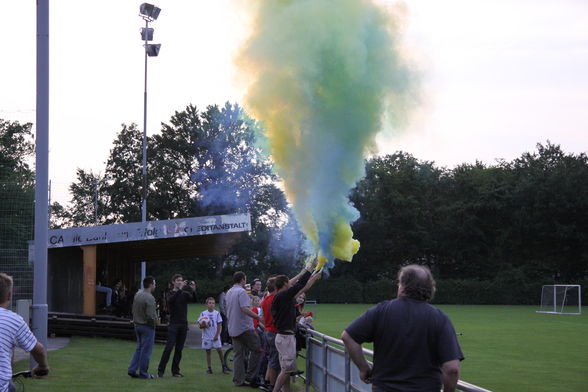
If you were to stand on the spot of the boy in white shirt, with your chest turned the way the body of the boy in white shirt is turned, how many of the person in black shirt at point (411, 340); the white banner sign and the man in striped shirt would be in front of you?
2

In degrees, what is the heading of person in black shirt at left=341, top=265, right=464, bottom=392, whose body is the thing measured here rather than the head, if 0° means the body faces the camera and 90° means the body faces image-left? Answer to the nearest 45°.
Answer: approximately 180°

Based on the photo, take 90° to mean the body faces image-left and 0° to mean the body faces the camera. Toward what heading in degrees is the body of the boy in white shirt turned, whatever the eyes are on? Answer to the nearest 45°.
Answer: approximately 0°

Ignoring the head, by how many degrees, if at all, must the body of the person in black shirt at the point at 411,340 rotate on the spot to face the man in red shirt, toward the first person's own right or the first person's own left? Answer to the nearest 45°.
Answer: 0° — they already face them

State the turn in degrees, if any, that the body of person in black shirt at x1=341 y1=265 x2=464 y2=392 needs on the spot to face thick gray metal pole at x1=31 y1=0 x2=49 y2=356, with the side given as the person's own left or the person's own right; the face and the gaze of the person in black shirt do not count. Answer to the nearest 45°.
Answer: approximately 45° to the person's own left

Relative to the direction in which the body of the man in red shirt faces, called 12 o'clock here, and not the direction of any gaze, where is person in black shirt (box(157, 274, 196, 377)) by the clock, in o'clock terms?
The person in black shirt is roughly at 8 o'clock from the man in red shirt.

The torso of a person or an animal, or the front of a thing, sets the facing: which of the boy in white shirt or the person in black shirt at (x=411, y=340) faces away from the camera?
the person in black shirt
